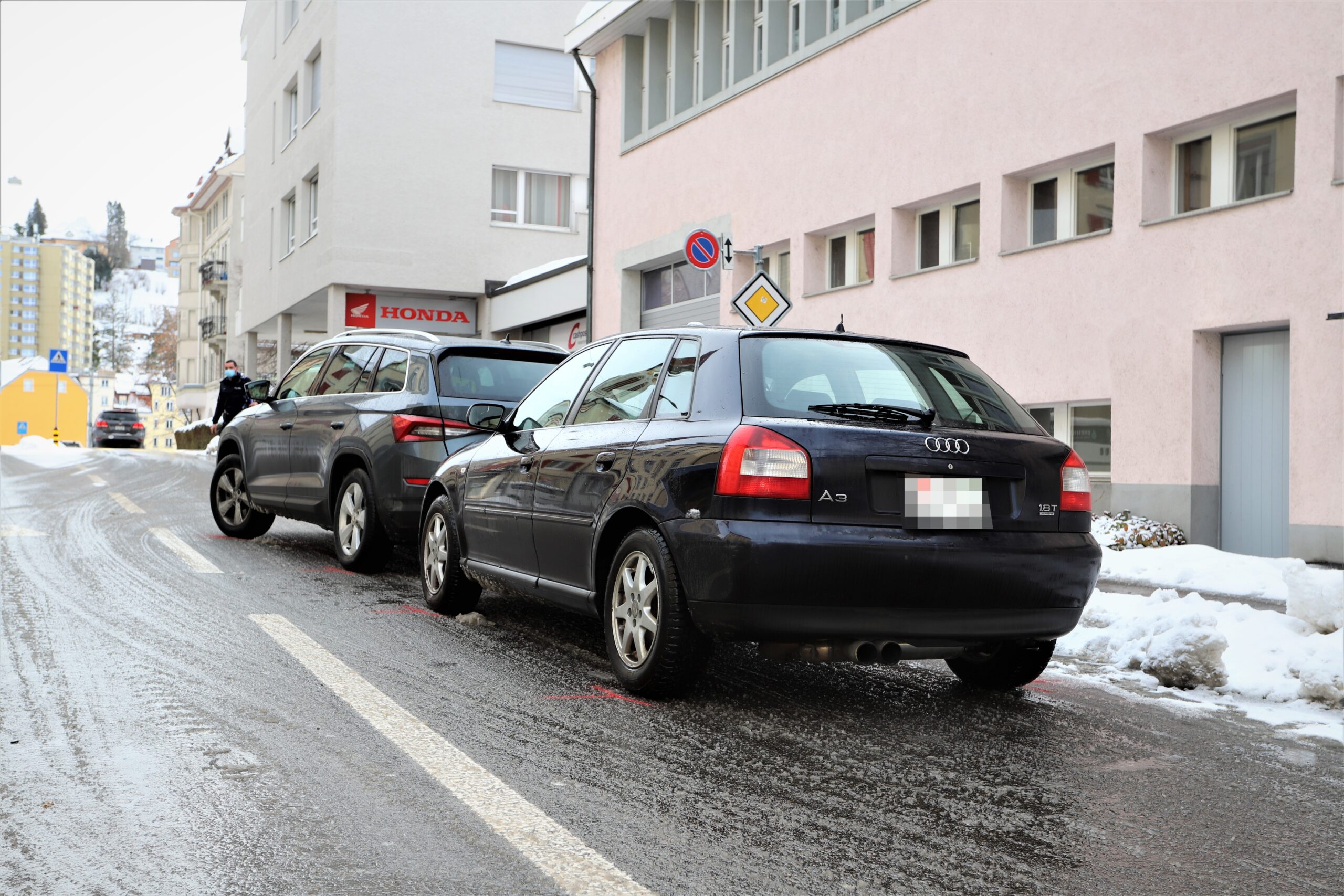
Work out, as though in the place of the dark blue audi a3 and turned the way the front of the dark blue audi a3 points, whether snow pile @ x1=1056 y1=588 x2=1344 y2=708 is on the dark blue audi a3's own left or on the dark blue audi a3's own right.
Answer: on the dark blue audi a3's own right

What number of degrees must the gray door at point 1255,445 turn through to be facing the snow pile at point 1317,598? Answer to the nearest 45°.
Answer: approximately 45° to its left

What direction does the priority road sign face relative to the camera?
toward the camera

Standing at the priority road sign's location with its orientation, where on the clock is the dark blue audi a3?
The dark blue audi a3 is roughly at 12 o'clock from the priority road sign.

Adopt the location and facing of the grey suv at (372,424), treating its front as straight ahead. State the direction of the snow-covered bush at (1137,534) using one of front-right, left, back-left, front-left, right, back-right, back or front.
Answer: back-right

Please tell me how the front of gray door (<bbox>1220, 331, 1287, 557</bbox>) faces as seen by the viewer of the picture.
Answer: facing the viewer and to the left of the viewer

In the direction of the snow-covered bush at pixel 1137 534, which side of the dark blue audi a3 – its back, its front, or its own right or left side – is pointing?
right

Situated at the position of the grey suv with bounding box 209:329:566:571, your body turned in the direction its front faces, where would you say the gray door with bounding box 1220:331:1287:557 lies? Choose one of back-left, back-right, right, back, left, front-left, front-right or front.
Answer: back-right

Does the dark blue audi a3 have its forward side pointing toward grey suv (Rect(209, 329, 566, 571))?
yes

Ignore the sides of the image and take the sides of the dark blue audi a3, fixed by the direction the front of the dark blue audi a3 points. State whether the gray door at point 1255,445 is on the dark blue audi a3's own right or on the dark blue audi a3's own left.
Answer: on the dark blue audi a3's own right

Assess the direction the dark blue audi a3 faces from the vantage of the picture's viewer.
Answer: facing away from the viewer and to the left of the viewer

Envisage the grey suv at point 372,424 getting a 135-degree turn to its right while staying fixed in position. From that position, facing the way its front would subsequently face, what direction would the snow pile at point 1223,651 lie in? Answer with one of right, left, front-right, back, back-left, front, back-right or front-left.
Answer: front-right

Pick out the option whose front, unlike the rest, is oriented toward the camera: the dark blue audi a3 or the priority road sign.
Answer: the priority road sign

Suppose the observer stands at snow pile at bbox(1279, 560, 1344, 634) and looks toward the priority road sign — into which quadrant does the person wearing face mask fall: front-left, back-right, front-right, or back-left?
front-left

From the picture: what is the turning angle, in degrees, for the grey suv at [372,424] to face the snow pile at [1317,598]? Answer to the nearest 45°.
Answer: approximately 180°

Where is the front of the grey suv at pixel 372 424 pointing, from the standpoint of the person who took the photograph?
facing away from the viewer and to the left of the viewer
